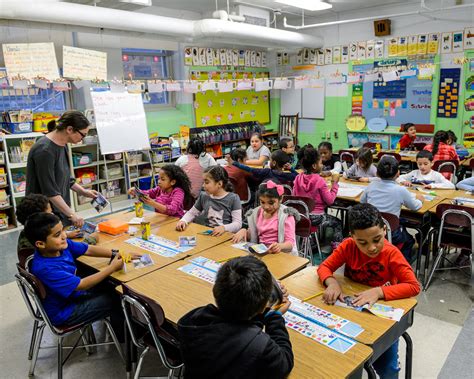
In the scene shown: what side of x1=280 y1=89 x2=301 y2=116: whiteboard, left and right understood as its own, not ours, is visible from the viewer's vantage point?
front

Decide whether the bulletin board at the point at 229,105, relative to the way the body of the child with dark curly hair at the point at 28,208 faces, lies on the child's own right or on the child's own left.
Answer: on the child's own left

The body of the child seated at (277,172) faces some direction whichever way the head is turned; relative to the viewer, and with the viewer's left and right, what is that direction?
facing away from the viewer

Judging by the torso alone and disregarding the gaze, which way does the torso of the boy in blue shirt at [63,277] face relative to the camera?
to the viewer's right

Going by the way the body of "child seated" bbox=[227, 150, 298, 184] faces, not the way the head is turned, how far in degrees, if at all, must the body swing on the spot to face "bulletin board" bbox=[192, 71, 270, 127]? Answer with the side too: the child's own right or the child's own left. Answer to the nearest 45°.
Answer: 0° — they already face it

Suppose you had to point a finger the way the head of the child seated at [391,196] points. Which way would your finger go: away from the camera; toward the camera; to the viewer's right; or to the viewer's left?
away from the camera

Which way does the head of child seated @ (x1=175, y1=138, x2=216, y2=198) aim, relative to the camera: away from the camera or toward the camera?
away from the camera

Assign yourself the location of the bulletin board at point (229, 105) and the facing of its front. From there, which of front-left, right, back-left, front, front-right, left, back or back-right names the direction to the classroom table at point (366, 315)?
front

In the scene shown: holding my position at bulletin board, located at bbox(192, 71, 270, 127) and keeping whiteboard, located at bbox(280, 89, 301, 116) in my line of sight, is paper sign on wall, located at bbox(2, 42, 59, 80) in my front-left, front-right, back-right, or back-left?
back-right

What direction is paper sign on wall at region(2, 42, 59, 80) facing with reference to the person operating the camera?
facing the viewer

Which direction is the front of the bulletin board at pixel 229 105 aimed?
toward the camera

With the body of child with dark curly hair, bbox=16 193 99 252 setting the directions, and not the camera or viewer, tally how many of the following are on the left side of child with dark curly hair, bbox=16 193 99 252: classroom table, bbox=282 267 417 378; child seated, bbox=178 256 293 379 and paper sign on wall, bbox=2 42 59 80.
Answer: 1

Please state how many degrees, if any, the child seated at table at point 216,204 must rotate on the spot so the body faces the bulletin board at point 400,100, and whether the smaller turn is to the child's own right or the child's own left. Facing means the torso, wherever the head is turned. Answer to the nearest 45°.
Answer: approximately 180°

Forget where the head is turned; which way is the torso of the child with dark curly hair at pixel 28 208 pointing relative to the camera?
to the viewer's right

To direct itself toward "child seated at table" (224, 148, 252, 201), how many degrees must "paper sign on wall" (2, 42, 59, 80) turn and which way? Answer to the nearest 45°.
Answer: approximately 45° to its left

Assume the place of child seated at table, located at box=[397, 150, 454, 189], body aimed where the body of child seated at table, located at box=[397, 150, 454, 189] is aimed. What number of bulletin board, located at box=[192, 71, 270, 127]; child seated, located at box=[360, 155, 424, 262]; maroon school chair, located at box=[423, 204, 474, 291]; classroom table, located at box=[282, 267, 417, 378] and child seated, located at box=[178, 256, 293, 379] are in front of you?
4

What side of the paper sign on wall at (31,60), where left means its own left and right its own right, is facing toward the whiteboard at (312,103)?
left

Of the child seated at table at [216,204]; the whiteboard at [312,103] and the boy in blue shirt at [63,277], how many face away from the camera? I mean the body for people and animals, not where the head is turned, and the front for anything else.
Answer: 0

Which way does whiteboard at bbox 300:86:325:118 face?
toward the camera

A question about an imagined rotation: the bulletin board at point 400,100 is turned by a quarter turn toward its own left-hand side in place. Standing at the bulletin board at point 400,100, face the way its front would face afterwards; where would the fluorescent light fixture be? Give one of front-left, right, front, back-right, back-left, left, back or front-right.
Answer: back-right

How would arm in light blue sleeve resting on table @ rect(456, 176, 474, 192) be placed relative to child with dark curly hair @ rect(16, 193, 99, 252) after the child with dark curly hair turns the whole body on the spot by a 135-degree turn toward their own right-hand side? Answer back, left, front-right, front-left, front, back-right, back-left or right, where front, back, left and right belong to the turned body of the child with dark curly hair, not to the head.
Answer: back-left
